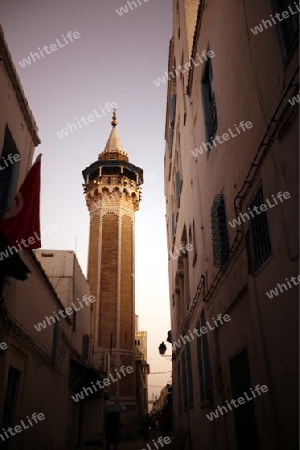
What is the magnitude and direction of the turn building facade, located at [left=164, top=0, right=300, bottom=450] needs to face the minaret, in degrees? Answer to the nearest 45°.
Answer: approximately 90° to its right

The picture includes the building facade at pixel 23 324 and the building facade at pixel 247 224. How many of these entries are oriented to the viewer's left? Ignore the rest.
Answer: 1

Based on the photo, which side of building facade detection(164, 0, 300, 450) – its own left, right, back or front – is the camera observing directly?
left

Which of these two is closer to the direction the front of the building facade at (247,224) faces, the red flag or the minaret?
the red flag

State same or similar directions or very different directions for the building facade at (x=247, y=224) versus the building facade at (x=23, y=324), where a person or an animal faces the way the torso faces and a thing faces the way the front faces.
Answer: very different directions

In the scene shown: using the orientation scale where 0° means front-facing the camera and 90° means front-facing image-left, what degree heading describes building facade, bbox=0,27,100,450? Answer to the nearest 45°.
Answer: approximately 270°
